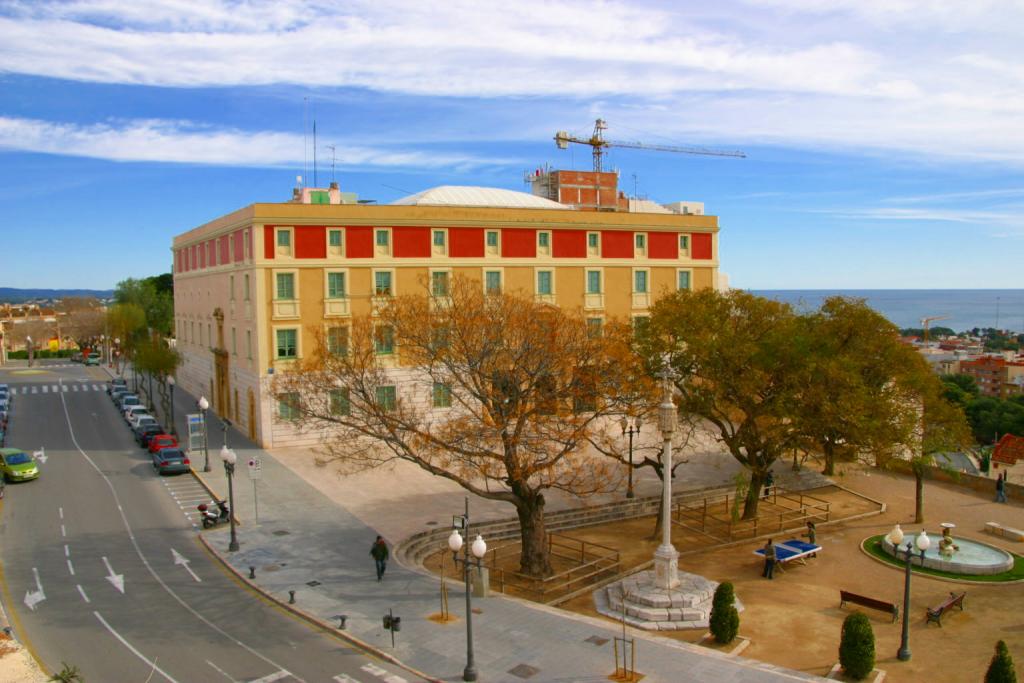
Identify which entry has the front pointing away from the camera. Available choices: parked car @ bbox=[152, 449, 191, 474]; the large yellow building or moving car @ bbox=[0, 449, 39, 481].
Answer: parked car @ bbox=[152, 449, 191, 474]

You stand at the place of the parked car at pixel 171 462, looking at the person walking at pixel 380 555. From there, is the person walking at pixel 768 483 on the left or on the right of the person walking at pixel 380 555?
left

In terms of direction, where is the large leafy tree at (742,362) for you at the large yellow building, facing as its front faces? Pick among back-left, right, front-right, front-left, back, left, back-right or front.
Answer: back-left

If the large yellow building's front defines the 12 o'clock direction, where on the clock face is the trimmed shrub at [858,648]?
The trimmed shrub is roughly at 8 o'clock from the large yellow building.

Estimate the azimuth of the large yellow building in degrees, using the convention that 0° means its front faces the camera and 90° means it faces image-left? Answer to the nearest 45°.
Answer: approximately 90°

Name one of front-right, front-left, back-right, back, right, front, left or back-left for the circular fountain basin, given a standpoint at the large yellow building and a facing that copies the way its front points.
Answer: back-left
